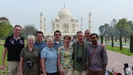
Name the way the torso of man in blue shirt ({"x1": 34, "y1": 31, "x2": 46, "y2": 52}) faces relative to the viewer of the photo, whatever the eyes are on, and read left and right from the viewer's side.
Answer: facing the viewer

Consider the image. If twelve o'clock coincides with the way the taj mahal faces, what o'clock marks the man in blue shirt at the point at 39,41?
The man in blue shirt is roughly at 12 o'clock from the taj mahal.

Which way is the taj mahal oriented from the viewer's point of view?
toward the camera

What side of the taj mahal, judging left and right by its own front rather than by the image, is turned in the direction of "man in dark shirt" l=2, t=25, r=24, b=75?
front

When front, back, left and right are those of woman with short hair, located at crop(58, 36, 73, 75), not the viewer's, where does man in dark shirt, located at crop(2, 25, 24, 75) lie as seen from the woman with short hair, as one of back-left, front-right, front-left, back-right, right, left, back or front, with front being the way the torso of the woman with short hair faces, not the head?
right

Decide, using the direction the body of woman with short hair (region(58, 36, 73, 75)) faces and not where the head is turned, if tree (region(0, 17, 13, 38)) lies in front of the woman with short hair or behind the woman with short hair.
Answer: behind

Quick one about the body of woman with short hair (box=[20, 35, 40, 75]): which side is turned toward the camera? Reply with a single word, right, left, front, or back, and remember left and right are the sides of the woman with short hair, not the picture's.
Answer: front

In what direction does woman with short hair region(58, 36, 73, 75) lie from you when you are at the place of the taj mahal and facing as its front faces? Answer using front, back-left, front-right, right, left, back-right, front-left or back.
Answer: front

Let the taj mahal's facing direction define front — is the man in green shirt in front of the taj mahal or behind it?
in front

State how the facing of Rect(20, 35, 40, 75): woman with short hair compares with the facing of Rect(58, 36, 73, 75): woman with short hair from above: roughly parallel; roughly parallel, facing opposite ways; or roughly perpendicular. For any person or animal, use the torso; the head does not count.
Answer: roughly parallel

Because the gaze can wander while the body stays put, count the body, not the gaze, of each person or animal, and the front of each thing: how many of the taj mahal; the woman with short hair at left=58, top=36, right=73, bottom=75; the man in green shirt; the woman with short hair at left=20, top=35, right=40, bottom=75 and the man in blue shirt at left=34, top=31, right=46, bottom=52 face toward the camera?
5

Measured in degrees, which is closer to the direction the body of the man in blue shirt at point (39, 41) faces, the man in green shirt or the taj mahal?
the man in green shirt
